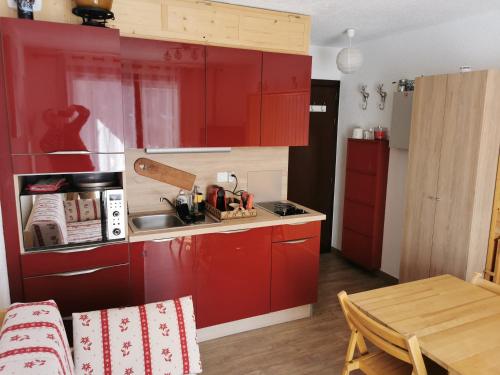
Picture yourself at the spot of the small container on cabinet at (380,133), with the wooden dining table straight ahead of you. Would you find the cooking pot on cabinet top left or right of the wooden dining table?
right

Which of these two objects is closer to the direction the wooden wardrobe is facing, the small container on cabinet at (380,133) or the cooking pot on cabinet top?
the cooking pot on cabinet top

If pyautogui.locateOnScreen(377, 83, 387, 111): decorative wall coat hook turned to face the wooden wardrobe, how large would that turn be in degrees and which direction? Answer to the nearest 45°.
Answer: approximately 90° to its left

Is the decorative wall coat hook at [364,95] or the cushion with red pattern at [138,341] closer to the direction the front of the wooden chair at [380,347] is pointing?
the decorative wall coat hook

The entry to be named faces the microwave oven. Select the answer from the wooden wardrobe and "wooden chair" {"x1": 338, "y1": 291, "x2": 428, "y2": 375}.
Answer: the wooden wardrobe

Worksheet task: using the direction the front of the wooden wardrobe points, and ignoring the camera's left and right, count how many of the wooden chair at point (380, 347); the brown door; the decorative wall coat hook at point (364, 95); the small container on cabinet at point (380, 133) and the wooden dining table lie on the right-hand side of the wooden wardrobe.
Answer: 3

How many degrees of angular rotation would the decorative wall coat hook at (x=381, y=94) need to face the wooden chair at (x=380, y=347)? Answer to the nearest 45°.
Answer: approximately 45° to its left

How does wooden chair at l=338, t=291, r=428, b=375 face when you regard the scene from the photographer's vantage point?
facing away from the viewer and to the right of the viewer

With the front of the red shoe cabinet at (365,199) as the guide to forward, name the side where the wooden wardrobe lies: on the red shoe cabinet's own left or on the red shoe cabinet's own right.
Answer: on the red shoe cabinet's own left

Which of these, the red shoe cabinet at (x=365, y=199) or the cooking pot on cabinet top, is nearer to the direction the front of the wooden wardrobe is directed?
the cooking pot on cabinet top

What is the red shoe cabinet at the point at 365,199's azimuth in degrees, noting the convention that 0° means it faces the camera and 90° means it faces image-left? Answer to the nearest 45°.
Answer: approximately 45°
